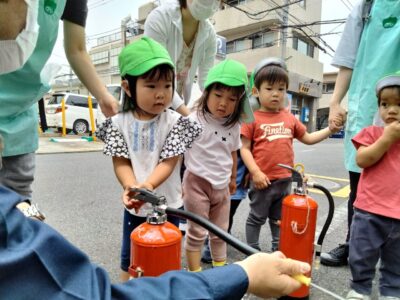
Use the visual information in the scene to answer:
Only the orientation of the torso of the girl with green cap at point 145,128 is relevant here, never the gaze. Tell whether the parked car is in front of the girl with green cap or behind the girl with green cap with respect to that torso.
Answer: behind

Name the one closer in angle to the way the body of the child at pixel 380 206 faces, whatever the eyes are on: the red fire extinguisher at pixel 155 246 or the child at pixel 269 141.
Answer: the red fire extinguisher

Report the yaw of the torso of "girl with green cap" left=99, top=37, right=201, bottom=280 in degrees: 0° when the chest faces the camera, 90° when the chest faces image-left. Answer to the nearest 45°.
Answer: approximately 0°

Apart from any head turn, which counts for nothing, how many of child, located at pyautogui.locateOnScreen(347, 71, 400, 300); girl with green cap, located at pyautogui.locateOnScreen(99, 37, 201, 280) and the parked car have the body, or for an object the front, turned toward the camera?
2

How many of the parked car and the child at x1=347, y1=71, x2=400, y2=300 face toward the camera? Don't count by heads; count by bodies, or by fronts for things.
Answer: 1

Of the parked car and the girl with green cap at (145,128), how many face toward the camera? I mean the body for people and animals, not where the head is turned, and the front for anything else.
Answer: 1

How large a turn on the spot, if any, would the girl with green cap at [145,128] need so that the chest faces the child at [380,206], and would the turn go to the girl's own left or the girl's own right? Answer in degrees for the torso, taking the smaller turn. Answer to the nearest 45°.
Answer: approximately 90° to the girl's own left

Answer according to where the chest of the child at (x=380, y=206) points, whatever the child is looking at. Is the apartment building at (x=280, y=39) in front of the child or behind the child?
behind
